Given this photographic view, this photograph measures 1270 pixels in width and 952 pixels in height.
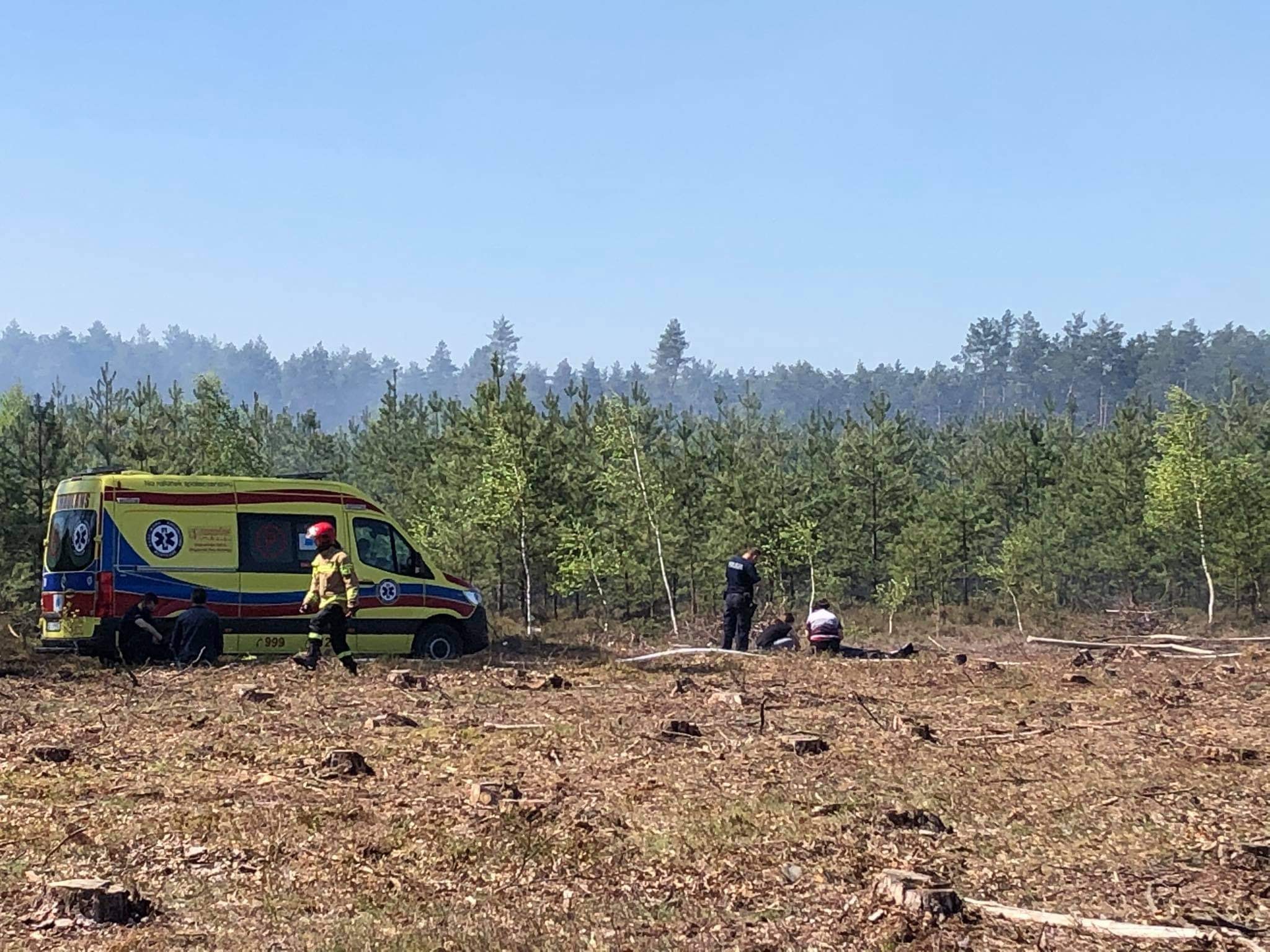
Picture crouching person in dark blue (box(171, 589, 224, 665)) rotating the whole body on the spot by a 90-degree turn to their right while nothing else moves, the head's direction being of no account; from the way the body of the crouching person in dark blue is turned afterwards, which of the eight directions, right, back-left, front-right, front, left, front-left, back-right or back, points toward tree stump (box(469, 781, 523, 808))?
right

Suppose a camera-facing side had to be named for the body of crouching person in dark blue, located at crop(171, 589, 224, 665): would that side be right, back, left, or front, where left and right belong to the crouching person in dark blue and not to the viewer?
back

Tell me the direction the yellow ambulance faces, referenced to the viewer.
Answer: facing away from the viewer and to the right of the viewer

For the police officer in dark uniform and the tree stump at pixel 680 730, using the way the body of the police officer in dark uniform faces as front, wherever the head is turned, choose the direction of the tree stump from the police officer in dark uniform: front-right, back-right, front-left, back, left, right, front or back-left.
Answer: back-right

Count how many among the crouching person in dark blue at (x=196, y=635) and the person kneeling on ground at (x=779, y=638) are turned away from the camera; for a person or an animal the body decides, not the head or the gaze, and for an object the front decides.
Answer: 1

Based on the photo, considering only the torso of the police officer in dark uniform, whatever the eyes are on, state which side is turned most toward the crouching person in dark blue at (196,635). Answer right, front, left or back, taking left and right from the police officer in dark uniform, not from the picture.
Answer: back

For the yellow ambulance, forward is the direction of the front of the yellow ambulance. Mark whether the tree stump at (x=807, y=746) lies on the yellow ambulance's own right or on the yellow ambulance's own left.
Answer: on the yellow ambulance's own right

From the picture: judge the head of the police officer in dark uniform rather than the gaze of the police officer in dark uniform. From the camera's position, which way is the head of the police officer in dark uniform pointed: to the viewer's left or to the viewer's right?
to the viewer's right

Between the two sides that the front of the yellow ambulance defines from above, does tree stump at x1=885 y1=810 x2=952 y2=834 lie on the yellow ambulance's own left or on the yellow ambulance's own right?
on the yellow ambulance's own right

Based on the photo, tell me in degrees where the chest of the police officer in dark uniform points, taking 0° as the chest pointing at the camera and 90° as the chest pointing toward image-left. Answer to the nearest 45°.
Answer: approximately 225°

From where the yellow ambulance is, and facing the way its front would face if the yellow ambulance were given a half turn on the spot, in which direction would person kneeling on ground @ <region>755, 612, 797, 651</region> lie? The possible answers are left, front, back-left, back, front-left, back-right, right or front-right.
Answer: back-left

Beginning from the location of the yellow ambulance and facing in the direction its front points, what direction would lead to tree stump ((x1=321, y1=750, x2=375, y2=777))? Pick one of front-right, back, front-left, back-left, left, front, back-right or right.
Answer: back-right

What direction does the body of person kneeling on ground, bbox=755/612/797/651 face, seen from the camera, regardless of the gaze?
to the viewer's right
